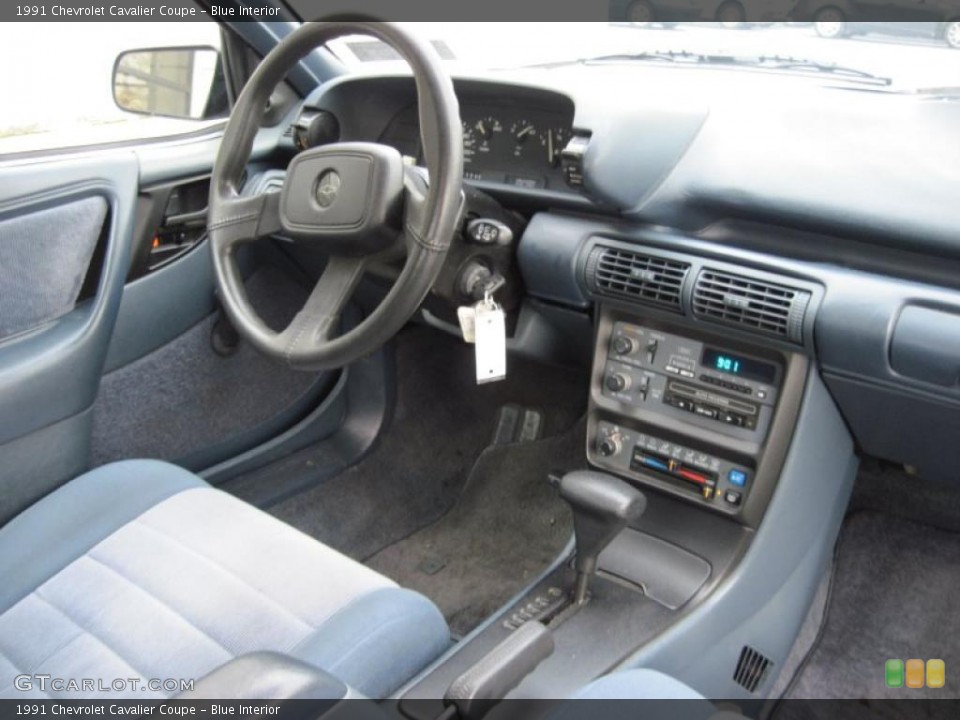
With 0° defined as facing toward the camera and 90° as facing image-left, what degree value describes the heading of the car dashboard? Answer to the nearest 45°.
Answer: approximately 45°

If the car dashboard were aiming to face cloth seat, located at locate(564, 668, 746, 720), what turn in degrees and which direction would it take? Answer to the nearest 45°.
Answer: approximately 45° to its left

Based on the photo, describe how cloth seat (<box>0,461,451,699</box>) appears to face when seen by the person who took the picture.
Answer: facing away from the viewer and to the right of the viewer

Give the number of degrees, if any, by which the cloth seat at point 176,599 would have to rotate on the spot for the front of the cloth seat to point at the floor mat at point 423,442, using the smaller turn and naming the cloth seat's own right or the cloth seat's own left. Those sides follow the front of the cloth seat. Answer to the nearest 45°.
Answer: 0° — it already faces it

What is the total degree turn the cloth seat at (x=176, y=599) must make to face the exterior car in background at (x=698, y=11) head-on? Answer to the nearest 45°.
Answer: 0° — it already faces it

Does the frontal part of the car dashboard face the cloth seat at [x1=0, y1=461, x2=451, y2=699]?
yes

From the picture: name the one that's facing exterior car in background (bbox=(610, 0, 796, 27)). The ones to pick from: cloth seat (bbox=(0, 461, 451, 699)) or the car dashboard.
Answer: the cloth seat

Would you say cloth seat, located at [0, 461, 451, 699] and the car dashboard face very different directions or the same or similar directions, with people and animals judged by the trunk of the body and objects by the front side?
very different directions
